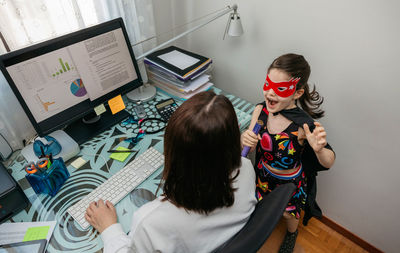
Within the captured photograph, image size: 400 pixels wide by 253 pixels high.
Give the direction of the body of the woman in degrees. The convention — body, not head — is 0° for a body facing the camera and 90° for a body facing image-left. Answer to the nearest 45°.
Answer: approximately 135°

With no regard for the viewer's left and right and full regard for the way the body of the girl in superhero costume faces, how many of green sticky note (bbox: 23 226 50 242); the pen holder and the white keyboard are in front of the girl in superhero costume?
3

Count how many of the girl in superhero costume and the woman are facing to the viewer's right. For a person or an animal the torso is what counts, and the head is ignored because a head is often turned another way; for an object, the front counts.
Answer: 0

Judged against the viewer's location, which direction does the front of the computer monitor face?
facing the viewer and to the right of the viewer

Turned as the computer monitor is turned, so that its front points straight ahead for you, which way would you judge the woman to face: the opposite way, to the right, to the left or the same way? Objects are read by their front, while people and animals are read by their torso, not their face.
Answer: the opposite way

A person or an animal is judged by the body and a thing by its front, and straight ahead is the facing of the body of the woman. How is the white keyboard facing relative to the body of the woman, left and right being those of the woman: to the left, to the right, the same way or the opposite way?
the opposite way

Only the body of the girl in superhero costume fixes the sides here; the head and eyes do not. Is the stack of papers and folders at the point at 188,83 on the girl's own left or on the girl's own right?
on the girl's own right

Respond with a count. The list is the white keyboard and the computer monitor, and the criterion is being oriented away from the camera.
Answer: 0

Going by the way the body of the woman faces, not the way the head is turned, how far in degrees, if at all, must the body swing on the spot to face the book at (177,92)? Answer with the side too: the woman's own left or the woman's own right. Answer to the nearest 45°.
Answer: approximately 45° to the woman's own right

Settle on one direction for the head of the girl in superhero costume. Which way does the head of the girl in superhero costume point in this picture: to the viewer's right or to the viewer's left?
to the viewer's left

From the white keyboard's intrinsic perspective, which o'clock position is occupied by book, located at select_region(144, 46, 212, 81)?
The book is roughly at 9 o'clock from the white keyboard.

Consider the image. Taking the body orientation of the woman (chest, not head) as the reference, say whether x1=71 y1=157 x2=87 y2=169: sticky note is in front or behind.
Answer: in front

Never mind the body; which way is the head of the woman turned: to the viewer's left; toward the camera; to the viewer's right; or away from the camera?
away from the camera

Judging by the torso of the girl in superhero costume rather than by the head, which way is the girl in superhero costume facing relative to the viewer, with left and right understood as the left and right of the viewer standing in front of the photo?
facing the viewer and to the left of the viewer
